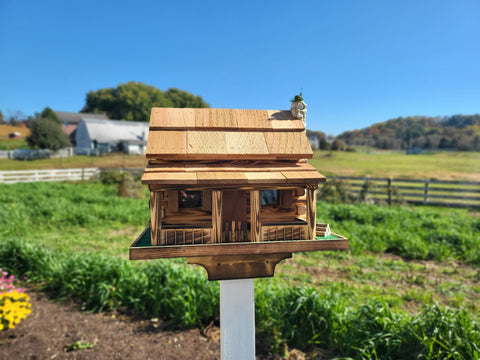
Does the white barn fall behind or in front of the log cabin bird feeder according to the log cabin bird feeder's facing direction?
behind

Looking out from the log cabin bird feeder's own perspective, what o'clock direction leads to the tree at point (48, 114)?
The tree is roughly at 5 o'clock from the log cabin bird feeder.

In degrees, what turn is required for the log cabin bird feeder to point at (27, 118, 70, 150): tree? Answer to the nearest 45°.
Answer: approximately 135° to its right

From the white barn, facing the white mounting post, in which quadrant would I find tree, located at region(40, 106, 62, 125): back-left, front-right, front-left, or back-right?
back-right

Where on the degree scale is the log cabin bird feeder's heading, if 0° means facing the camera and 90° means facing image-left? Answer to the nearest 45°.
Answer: approximately 0°

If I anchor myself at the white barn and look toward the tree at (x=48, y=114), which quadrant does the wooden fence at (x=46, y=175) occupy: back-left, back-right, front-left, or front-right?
back-left

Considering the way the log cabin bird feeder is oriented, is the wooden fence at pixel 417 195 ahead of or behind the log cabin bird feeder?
behind
